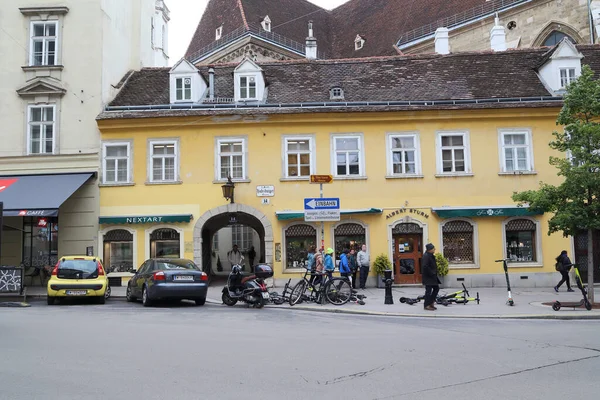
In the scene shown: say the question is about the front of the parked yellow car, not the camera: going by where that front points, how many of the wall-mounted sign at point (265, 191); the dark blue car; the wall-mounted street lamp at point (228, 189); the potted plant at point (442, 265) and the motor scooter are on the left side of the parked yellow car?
0

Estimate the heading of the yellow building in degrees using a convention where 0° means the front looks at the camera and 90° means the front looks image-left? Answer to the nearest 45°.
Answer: approximately 0°

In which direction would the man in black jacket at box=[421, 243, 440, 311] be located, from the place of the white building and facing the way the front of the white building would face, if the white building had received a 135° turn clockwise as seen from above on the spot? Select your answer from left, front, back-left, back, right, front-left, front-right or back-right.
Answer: back

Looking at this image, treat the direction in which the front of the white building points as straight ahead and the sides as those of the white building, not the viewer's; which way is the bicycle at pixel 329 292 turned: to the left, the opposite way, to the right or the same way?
to the right

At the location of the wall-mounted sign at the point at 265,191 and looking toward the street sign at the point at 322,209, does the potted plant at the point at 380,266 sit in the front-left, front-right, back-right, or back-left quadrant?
front-left

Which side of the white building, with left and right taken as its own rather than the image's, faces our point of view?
front

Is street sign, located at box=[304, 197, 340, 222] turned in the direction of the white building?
no

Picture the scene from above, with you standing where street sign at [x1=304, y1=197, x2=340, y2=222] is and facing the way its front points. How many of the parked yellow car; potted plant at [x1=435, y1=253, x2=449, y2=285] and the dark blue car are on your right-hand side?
2

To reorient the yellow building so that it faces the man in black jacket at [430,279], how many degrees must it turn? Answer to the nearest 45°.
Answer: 0° — it already faces them

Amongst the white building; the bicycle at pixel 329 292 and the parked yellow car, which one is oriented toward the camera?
the white building

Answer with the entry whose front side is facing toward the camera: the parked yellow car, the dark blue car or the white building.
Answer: the white building

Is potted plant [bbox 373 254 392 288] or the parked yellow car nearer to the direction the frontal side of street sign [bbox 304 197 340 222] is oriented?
the parked yellow car

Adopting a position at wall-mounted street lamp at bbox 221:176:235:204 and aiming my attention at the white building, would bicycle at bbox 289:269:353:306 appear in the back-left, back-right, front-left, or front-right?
back-left

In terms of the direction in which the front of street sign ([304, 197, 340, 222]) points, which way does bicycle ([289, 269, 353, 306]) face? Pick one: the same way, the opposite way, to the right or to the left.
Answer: to the right

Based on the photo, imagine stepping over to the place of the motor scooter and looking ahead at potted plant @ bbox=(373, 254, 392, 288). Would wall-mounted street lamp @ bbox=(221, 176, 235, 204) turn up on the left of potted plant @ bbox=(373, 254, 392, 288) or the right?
left

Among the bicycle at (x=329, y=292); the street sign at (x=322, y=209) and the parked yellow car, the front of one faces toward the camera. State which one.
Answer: the street sign

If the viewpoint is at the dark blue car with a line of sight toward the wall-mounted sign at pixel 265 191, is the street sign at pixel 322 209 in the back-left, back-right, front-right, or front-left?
front-right

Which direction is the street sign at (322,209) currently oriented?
toward the camera

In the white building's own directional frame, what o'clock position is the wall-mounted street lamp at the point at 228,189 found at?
The wall-mounted street lamp is roughly at 10 o'clock from the white building.

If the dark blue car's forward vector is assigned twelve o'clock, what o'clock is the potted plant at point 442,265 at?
The potted plant is roughly at 4 o'clock from the dark blue car.

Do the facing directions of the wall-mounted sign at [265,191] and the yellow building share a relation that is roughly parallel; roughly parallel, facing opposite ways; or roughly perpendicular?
roughly parallel

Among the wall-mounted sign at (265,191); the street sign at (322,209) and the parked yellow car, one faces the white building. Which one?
the parked yellow car

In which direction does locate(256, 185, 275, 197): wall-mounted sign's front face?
toward the camera

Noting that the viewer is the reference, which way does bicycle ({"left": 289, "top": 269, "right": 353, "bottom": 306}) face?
facing to the left of the viewer
